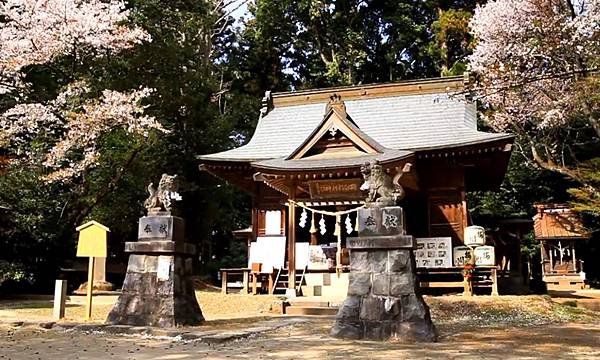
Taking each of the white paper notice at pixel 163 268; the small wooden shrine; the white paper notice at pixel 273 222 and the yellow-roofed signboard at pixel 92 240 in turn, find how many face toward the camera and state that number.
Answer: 4

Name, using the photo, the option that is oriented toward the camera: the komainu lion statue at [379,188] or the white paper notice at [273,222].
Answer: the white paper notice

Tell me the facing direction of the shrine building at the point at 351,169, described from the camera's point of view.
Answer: facing the viewer and to the left of the viewer

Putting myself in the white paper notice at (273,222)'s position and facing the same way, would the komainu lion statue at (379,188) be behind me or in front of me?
in front

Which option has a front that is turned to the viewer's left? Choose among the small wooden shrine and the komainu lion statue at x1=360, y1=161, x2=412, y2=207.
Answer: the komainu lion statue

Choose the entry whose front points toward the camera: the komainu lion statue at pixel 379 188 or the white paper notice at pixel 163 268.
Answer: the white paper notice

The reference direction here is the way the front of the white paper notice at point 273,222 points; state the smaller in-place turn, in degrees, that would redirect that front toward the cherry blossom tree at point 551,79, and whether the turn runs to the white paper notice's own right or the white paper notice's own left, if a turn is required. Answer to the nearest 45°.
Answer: approximately 90° to the white paper notice's own left

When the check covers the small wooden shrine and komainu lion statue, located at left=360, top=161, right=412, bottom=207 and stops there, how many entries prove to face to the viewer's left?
1

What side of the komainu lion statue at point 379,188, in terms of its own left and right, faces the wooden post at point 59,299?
front

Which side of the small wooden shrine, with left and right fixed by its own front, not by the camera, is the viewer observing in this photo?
front

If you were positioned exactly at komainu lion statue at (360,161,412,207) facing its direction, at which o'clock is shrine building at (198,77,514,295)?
The shrine building is roughly at 3 o'clock from the komainu lion statue.

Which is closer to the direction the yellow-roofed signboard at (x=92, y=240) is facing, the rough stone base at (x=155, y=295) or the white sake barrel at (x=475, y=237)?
the rough stone base

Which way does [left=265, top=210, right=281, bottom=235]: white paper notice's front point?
toward the camera

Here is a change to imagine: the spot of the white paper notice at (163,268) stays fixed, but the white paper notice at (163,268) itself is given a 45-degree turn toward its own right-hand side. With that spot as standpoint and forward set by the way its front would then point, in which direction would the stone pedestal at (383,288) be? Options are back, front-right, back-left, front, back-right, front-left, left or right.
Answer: left

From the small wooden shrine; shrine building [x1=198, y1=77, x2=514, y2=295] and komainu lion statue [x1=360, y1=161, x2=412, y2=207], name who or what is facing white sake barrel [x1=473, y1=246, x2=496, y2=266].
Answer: the small wooden shrine

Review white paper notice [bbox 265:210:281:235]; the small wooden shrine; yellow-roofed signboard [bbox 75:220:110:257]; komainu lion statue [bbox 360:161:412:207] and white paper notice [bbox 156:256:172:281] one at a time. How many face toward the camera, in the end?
4

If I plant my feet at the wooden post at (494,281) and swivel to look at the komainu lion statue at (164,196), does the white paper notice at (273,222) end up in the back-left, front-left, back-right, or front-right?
front-right

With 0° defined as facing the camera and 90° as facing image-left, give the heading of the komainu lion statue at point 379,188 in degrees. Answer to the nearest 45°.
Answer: approximately 90°
